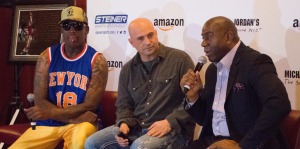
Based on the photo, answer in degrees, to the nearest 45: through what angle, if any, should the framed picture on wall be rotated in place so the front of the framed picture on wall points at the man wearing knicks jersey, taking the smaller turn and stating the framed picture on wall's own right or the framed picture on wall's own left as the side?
0° — it already faces them

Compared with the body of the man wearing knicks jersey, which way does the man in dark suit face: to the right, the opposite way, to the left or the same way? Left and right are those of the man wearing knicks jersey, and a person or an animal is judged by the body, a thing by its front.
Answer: to the right

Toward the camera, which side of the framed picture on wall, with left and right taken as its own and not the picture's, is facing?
front

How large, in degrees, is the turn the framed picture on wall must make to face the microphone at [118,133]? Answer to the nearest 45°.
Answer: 0° — it already faces it

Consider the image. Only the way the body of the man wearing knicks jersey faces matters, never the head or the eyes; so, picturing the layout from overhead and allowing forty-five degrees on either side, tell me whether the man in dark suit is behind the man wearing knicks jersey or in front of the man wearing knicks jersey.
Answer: in front

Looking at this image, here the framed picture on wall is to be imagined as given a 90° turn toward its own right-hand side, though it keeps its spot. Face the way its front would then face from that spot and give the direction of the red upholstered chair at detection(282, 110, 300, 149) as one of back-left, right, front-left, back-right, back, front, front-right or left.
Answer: back-left

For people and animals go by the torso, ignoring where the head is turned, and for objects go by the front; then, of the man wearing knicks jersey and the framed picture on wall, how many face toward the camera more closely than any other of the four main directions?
2

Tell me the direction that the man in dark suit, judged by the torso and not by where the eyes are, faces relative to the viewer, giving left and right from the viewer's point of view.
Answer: facing the viewer and to the left of the viewer

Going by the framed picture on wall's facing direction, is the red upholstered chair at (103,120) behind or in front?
in front

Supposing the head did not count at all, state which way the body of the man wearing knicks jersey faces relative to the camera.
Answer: toward the camera

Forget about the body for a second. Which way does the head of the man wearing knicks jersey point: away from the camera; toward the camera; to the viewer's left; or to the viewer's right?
toward the camera

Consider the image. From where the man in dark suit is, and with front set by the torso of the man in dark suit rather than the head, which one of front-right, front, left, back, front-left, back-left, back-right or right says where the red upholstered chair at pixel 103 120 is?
right
